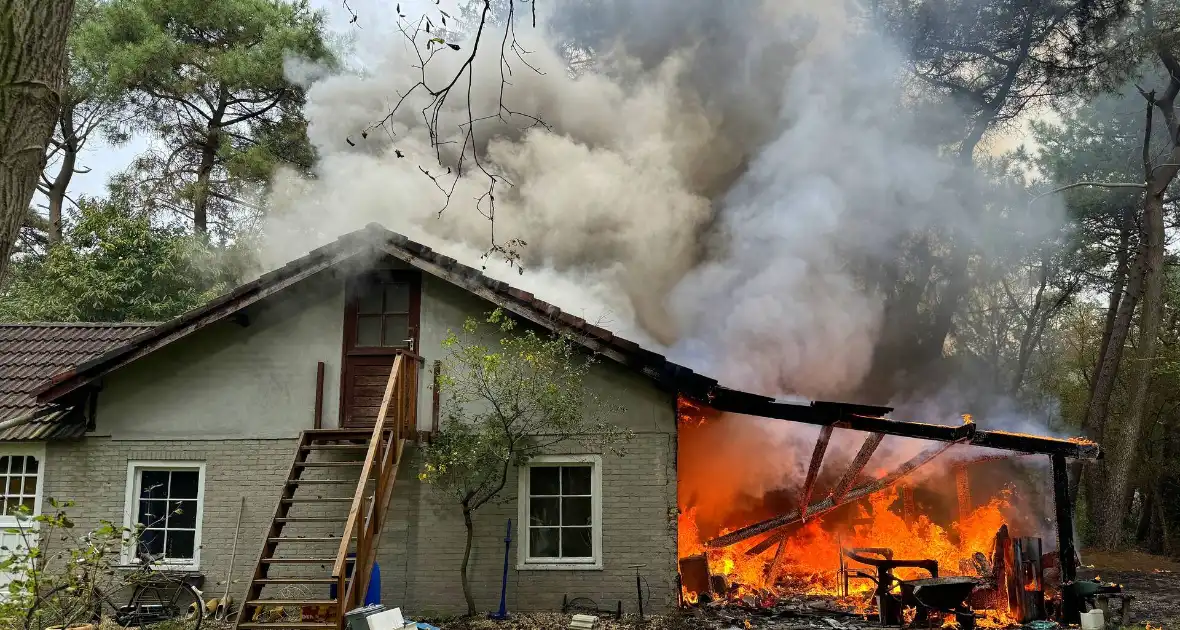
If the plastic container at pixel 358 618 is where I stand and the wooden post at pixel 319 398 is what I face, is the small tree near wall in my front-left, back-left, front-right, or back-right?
front-right

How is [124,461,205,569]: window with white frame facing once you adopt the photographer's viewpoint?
facing the viewer

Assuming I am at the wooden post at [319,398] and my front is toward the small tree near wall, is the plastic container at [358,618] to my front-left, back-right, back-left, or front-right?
front-right

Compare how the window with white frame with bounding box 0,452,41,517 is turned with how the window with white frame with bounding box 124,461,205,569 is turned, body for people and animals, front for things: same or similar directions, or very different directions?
same or similar directions

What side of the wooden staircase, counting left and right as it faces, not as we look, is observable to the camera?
front

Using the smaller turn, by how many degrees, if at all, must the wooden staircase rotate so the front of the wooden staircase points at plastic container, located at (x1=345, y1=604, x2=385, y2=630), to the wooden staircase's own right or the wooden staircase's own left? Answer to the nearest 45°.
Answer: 0° — it already faces it

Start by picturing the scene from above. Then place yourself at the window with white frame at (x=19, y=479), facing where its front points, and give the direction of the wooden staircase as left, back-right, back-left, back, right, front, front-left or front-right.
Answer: front-left

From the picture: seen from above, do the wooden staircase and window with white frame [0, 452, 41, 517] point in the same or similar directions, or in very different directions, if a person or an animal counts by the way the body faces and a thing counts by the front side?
same or similar directions

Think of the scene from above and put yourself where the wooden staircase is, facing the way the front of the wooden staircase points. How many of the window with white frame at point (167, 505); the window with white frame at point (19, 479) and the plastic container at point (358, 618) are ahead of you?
1

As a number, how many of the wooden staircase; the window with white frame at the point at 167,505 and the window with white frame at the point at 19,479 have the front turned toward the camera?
3
